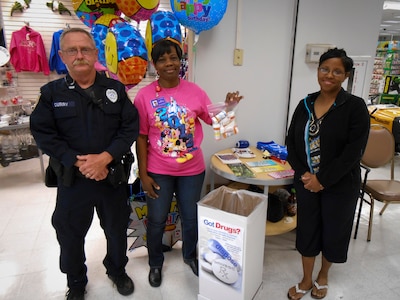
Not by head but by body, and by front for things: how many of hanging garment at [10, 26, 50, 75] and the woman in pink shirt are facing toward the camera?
2

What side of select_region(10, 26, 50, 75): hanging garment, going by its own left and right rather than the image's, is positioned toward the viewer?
front

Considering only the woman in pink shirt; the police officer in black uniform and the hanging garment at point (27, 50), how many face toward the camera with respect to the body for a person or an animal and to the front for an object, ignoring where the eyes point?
3

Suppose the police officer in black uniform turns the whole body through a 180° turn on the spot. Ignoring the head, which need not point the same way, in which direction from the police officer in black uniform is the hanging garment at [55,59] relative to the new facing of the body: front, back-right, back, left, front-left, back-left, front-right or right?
front

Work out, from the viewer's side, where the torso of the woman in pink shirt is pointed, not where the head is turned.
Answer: toward the camera

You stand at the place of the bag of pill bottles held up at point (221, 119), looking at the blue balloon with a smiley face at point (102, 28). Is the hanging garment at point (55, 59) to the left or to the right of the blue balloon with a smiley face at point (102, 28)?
right

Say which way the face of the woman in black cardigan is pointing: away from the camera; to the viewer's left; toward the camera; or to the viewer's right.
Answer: toward the camera

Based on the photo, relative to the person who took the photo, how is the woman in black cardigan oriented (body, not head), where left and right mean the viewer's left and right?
facing the viewer and to the left of the viewer

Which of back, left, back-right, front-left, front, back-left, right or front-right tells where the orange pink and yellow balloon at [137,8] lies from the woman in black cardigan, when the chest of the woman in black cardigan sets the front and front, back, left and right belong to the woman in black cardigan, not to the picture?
front-right

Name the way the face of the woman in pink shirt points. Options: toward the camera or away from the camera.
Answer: toward the camera

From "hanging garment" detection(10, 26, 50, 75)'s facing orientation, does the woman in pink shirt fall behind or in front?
in front
